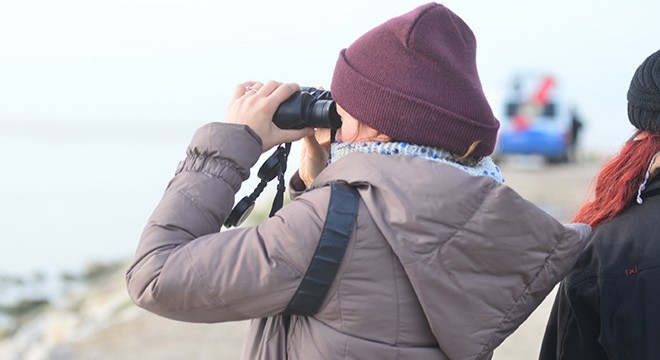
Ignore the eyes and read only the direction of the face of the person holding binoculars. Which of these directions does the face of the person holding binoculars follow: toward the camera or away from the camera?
away from the camera

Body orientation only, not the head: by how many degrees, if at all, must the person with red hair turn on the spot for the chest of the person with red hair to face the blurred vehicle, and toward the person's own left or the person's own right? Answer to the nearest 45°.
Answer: approximately 45° to the person's own left

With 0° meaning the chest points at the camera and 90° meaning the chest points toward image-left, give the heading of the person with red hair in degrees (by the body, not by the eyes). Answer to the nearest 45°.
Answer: approximately 225°

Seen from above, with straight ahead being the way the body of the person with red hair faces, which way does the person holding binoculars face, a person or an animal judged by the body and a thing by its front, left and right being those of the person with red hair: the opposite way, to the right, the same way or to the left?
to the left

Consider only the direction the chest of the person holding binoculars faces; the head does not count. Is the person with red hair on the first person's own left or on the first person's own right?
on the first person's own right

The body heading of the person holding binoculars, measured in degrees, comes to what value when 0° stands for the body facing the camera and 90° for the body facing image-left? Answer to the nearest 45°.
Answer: approximately 135°
